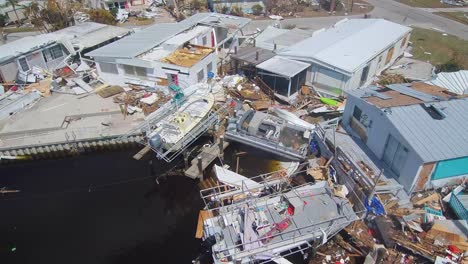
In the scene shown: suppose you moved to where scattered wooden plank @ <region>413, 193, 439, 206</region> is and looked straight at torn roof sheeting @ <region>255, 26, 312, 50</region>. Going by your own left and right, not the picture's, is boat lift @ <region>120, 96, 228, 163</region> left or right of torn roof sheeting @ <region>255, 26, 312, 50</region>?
left

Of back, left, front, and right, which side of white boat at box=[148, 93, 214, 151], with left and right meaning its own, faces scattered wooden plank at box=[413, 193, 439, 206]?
right

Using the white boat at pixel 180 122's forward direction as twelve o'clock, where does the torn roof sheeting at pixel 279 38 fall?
The torn roof sheeting is roughly at 12 o'clock from the white boat.

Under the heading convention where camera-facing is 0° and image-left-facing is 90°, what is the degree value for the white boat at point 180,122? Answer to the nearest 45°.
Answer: approximately 225°

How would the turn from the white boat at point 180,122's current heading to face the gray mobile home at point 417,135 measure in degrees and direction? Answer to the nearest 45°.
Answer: approximately 90° to its right

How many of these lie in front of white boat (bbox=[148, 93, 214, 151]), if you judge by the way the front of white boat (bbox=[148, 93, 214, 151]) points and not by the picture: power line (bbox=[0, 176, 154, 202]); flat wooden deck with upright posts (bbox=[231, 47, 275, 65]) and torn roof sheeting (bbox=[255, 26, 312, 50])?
2
